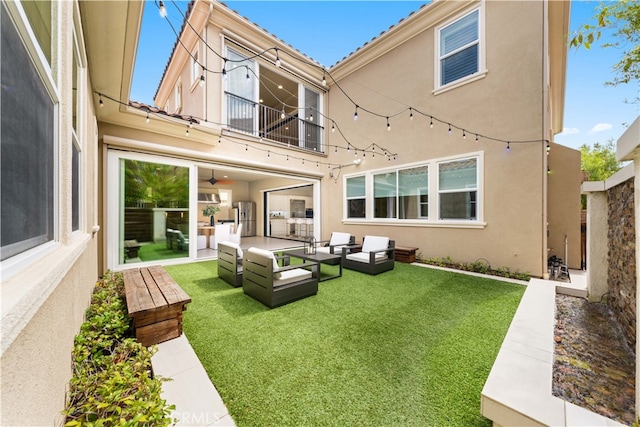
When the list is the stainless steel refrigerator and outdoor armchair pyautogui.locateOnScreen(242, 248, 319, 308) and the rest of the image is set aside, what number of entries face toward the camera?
1

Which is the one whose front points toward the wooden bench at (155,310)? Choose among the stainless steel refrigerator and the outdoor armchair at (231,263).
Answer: the stainless steel refrigerator

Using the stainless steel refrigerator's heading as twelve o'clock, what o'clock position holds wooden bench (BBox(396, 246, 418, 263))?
The wooden bench is roughly at 11 o'clock from the stainless steel refrigerator.

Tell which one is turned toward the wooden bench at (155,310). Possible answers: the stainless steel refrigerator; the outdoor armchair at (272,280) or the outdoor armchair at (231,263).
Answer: the stainless steel refrigerator

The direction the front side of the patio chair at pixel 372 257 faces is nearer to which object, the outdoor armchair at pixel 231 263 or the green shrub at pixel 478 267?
the outdoor armchair

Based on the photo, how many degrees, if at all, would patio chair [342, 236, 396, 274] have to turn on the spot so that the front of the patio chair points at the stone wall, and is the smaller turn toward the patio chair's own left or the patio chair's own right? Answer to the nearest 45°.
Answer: approximately 90° to the patio chair's own left

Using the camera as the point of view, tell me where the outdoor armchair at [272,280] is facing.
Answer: facing away from the viewer and to the right of the viewer

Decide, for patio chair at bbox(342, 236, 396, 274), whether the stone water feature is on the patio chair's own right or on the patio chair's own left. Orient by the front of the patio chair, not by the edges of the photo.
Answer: on the patio chair's own left

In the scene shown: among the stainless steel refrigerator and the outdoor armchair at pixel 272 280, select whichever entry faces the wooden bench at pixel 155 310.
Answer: the stainless steel refrigerator

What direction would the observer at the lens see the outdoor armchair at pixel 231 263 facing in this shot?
facing away from the viewer and to the right of the viewer

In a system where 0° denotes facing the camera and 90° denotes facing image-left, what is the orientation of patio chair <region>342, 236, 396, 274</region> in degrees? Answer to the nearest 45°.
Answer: approximately 45°
